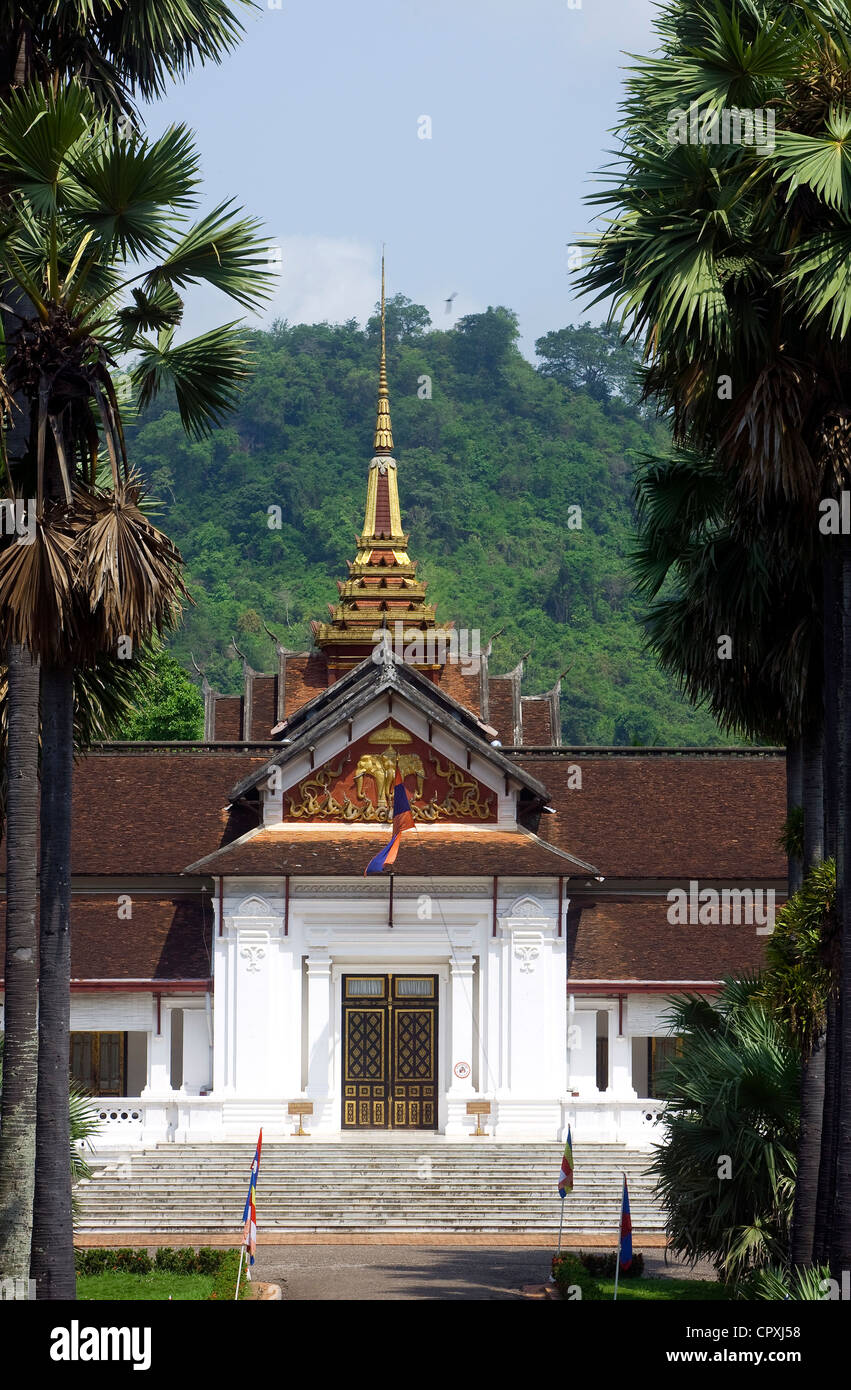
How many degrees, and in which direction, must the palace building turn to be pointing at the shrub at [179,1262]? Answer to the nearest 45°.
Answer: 0° — it already faces it

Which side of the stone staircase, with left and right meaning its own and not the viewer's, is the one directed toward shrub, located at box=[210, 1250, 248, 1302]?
front

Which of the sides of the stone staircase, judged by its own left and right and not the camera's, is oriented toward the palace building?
back

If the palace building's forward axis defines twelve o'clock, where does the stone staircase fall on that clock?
The stone staircase is roughly at 12 o'clock from the palace building.

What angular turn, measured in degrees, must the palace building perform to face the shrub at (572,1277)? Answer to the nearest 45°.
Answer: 0° — it already faces it

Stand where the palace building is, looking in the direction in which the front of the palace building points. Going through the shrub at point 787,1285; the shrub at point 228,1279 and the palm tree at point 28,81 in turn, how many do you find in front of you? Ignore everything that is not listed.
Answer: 3

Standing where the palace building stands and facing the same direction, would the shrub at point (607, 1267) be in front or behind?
in front

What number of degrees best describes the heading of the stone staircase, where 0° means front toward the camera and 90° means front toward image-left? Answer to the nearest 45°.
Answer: approximately 0°

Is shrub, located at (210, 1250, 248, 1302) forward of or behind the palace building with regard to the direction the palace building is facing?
forward

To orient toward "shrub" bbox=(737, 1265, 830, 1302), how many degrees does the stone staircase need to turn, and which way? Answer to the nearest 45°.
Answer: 0° — it already faces it

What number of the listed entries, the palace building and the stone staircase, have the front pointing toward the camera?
2
